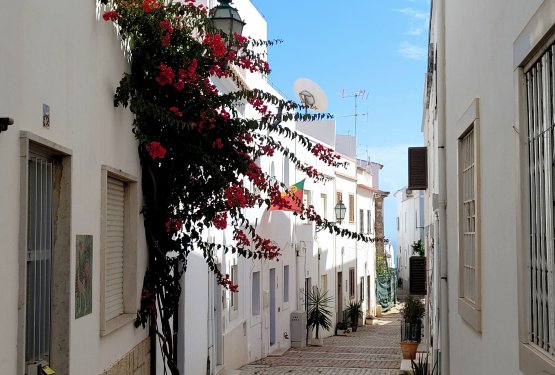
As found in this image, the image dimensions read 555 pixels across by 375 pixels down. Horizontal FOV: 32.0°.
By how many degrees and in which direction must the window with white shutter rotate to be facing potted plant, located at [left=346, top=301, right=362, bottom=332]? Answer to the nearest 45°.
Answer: approximately 135° to its left

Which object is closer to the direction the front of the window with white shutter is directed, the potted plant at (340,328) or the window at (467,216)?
the window

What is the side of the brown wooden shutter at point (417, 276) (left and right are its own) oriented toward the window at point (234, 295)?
front

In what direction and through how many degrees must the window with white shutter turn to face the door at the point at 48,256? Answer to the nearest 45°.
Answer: approximately 45° to its right

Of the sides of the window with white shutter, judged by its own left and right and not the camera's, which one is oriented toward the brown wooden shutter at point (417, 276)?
left
